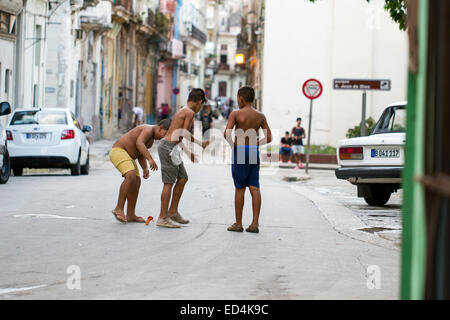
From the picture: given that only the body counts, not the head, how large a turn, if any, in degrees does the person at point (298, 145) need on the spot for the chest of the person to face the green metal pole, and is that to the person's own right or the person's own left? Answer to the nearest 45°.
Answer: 0° — they already face it

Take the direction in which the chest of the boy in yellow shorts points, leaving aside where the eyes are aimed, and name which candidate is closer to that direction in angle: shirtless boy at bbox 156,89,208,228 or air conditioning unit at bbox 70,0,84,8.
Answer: the shirtless boy

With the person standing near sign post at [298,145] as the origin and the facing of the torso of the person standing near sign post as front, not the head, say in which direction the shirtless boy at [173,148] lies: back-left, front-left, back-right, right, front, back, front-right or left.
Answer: front

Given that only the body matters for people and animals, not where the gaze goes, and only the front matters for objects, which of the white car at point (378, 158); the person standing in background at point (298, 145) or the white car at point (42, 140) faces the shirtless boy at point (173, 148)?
the person standing in background

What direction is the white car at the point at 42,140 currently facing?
away from the camera

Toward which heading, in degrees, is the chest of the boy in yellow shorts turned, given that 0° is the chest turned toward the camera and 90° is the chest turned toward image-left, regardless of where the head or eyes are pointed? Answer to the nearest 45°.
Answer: approximately 270°

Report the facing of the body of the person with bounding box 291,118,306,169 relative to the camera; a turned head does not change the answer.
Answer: toward the camera

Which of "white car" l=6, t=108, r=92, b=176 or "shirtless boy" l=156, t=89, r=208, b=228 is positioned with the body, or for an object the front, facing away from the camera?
the white car

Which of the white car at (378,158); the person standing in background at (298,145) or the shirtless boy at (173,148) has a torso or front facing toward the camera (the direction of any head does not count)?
the person standing in background

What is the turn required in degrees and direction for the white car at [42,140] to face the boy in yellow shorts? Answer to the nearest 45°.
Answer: approximately 180°

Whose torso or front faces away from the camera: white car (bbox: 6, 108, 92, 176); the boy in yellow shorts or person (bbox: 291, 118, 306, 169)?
the white car

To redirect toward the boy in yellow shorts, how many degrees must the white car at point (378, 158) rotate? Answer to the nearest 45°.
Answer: approximately 180°

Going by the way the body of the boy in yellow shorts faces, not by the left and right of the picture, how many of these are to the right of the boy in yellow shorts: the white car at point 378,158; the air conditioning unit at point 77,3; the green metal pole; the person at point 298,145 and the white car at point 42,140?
1
